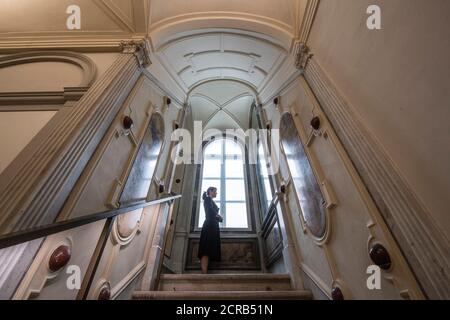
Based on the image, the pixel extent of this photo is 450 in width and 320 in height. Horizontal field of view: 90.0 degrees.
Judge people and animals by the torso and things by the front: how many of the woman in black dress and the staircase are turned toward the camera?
1

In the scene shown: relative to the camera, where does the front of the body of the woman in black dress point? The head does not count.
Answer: to the viewer's right

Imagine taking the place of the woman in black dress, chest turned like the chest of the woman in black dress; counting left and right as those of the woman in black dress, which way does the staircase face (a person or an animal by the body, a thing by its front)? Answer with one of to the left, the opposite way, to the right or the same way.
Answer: to the right
